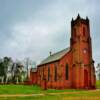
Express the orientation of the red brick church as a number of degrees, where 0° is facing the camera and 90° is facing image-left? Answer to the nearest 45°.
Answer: approximately 315°
